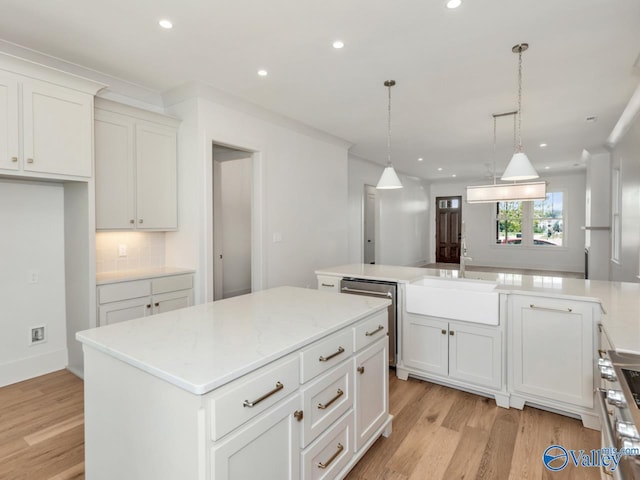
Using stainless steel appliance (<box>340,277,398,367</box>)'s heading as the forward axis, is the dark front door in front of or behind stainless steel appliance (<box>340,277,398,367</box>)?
behind

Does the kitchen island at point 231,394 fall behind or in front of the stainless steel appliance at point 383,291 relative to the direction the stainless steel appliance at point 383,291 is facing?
in front

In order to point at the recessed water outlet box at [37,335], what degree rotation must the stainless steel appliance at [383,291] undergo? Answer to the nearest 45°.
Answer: approximately 45° to its right

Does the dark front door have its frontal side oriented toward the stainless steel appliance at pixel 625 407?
yes

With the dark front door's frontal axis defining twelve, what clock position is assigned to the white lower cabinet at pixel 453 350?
The white lower cabinet is roughly at 12 o'clock from the dark front door.

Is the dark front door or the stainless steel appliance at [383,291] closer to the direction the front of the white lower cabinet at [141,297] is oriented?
the stainless steel appliance

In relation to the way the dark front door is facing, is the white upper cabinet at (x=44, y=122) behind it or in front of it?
in front

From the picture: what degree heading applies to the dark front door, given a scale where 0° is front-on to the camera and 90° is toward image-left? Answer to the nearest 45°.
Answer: approximately 0°
